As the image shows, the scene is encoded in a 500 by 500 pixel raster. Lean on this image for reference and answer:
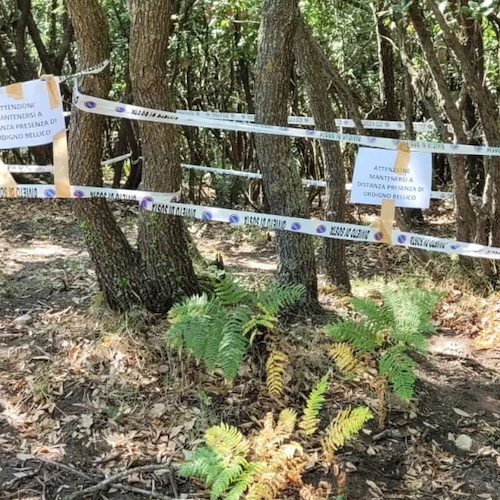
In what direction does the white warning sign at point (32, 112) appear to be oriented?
toward the camera

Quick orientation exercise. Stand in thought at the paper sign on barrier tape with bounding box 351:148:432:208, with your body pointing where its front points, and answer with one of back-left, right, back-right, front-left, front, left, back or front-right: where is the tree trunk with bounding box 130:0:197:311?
right

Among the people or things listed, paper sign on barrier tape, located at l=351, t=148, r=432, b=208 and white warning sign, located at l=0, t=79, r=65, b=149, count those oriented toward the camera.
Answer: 2

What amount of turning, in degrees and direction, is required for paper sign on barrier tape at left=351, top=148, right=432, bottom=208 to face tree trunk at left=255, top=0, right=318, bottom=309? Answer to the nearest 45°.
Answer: approximately 90° to its right

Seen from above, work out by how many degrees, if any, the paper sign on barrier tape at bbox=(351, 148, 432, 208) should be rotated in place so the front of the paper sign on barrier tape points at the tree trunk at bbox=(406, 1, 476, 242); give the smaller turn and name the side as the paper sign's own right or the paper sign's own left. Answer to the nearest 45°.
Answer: approximately 180°

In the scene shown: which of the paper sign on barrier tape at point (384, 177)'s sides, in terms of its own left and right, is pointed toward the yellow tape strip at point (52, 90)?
right

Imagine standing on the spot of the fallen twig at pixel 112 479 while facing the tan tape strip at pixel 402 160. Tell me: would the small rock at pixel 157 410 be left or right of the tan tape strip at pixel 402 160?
left

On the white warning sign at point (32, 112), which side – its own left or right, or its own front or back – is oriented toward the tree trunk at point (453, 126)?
left

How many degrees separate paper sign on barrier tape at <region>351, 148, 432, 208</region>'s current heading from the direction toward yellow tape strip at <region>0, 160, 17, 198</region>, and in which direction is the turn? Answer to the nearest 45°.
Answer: approximately 90° to its right

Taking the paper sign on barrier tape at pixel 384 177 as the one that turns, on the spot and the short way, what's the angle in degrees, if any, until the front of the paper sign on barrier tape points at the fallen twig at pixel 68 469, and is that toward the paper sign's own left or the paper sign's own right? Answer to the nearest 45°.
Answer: approximately 45° to the paper sign's own right
